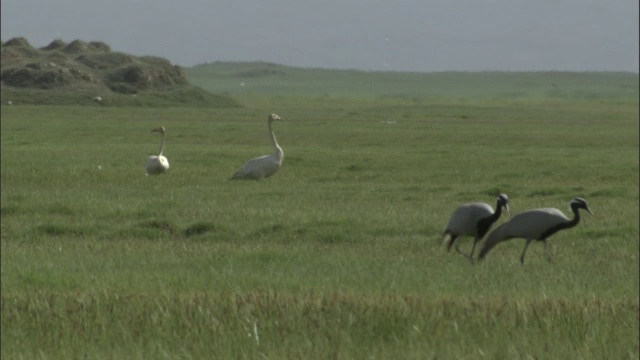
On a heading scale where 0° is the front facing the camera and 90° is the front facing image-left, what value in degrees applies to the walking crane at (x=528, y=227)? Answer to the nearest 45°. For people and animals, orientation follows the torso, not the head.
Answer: approximately 270°

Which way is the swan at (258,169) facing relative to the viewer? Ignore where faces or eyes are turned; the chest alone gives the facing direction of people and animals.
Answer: to the viewer's right

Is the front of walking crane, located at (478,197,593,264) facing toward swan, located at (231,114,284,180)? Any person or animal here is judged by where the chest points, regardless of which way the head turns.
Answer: no

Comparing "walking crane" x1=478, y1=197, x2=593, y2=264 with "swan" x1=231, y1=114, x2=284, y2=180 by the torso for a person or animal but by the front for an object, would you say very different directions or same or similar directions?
same or similar directions

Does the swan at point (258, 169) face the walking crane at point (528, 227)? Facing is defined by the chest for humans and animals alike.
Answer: no
